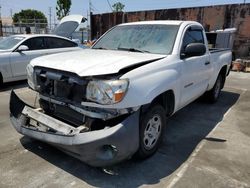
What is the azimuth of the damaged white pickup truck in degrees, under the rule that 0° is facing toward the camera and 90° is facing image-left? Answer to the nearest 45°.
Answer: approximately 45°

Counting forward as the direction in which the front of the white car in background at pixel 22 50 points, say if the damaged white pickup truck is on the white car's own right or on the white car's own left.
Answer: on the white car's own left

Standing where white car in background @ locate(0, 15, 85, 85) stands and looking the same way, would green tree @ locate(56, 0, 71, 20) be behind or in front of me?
behind

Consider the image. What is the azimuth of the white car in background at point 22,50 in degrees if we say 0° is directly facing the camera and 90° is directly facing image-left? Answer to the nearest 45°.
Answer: approximately 45°

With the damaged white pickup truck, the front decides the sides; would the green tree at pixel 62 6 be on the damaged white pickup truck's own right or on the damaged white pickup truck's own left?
on the damaged white pickup truck's own right
